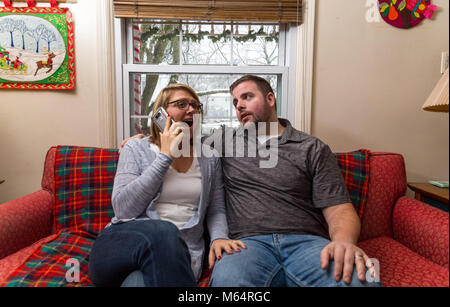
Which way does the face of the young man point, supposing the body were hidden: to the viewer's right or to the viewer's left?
to the viewer's left

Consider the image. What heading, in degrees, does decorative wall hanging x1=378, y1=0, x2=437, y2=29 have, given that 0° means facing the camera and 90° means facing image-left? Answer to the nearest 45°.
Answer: approximately 0°
